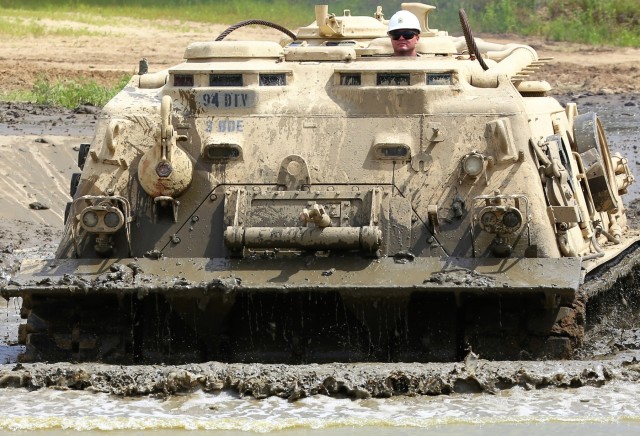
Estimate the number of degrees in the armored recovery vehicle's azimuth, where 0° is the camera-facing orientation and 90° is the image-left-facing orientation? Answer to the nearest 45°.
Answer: approximately 0°
